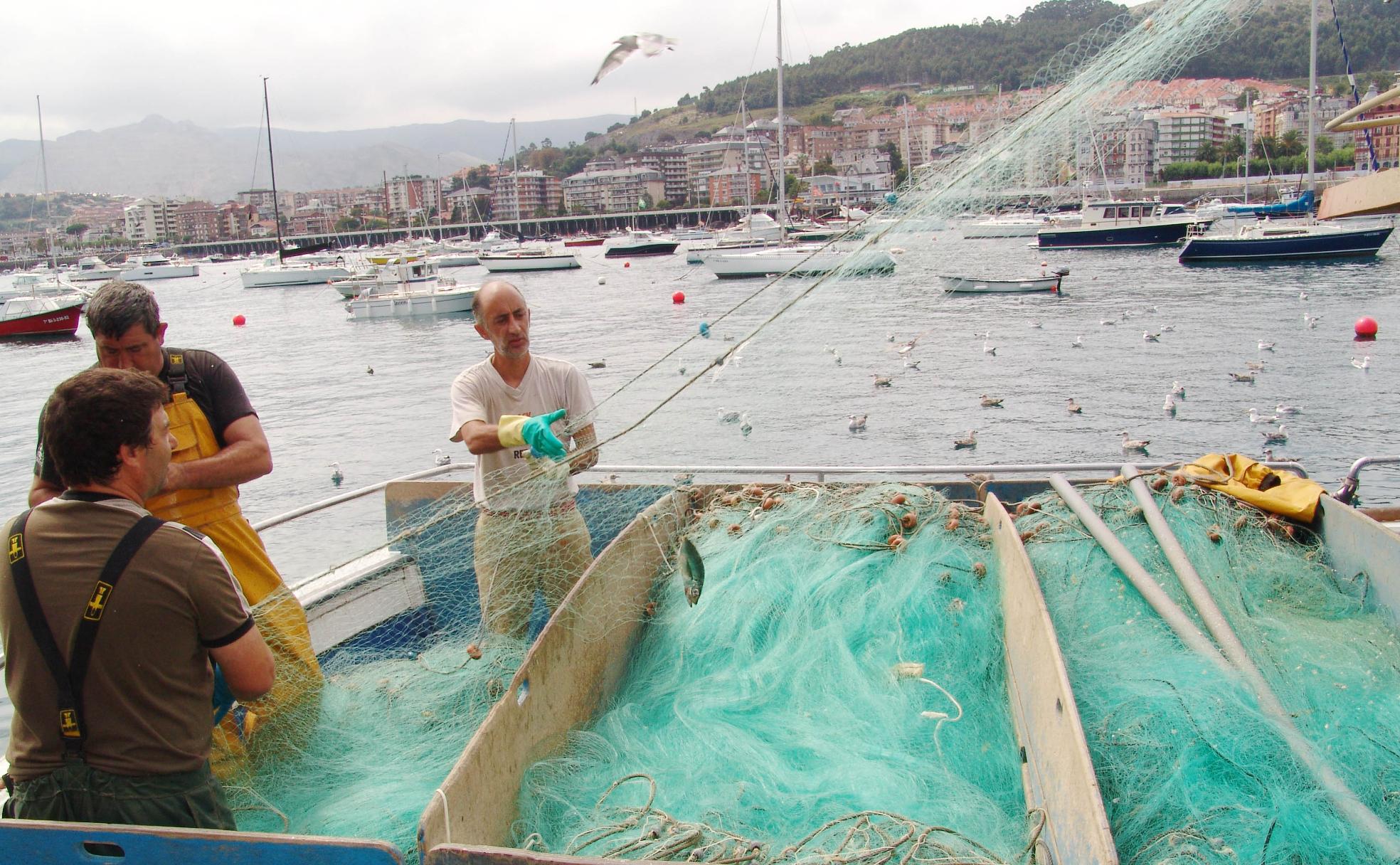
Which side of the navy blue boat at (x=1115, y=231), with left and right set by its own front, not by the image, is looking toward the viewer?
right

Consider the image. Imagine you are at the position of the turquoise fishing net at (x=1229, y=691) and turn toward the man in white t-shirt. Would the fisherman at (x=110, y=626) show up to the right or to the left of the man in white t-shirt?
left

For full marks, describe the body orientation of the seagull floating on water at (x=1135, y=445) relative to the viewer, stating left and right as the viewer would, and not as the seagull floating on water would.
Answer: facing to the left of the viewer

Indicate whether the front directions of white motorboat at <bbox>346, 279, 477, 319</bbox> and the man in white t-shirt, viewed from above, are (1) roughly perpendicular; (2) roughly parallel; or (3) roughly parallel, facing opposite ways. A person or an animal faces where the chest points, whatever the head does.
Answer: roughly perpendicular

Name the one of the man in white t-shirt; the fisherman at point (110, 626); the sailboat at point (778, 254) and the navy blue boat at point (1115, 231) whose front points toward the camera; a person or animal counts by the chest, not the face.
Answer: the man in white t-shirt

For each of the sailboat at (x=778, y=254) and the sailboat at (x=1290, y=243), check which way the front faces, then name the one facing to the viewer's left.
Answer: the sailboat at (x=778, y=254)

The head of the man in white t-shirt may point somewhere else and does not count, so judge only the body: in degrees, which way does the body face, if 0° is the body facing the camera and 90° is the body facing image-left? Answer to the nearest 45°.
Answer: approximately 0°

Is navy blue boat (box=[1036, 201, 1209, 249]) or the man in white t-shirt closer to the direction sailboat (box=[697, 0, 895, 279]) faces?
the man in white t-shirt

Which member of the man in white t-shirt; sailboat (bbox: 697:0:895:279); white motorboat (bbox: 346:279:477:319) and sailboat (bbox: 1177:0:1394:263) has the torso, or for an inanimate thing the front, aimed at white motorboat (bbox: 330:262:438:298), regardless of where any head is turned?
sailboat (bbox: 697:0:895:279)

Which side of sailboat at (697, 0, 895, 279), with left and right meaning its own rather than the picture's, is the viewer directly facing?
left
